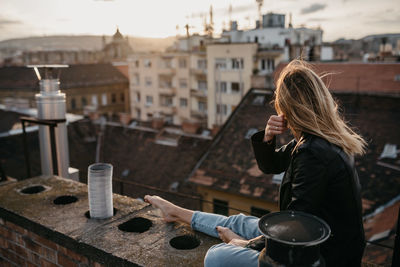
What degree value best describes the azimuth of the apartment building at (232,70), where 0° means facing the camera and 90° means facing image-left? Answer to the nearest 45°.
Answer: approximately 0°

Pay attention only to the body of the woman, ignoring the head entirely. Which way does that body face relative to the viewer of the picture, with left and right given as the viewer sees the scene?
facing to the left of the viewer

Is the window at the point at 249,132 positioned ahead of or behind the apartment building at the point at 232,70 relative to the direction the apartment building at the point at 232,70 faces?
ahead

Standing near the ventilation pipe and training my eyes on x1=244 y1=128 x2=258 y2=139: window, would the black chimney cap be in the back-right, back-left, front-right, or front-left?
back-right

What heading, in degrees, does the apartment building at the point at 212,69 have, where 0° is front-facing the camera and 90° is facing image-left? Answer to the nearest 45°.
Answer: approximately 45°

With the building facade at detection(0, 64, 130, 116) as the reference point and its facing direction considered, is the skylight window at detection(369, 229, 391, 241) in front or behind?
in front

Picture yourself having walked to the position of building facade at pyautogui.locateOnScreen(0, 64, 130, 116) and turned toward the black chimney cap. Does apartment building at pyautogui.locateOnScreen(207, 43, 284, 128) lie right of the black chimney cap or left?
left

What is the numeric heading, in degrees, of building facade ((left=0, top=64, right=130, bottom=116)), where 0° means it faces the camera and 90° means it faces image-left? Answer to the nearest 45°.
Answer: approximately 315°

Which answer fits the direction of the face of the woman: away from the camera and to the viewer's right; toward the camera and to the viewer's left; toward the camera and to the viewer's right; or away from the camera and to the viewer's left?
away from the camera and to the viewer's left

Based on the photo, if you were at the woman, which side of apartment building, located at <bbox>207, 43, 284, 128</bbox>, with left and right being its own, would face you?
front

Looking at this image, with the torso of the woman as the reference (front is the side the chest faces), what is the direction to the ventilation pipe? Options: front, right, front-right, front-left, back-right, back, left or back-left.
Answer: front-right

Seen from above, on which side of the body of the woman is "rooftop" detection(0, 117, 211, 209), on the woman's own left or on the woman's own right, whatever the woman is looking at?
on the woman's own right

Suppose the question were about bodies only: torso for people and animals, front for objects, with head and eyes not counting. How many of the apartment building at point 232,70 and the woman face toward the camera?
1
